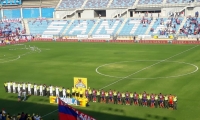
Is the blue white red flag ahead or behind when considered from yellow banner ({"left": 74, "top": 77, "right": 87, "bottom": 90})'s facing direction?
ahead

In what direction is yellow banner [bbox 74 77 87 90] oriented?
toward the camera

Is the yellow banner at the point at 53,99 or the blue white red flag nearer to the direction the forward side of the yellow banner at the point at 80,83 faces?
the blue white red flag

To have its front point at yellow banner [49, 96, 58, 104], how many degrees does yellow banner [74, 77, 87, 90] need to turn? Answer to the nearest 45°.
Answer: approximately 90° to its right
